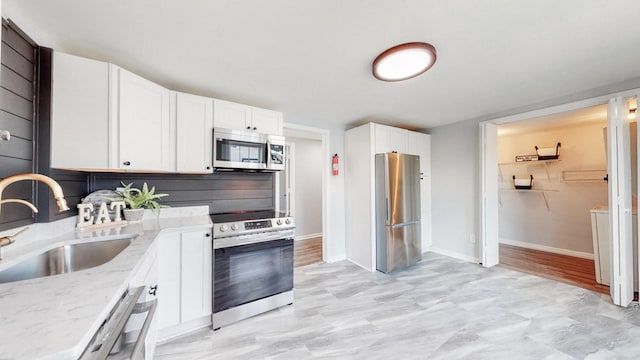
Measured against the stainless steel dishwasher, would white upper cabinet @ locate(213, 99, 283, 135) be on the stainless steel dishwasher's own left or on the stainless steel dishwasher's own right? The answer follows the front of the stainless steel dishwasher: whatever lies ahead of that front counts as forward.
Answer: on the stainless steel dishwasher's own left

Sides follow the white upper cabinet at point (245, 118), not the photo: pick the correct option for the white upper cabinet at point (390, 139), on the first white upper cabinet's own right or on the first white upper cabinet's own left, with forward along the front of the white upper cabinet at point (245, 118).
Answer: on the first white upper cabinet's own left

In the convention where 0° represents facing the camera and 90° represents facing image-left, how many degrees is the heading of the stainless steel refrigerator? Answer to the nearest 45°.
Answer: approximately 315°

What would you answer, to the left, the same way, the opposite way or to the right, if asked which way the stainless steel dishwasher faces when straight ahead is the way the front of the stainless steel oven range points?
to the left

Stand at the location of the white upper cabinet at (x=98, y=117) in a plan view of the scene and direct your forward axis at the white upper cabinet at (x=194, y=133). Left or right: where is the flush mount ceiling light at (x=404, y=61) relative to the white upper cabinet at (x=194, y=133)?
right

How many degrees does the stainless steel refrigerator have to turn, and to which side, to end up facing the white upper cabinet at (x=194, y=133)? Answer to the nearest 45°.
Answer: approximately 90° to its right

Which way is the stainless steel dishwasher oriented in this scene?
to the viewer's right

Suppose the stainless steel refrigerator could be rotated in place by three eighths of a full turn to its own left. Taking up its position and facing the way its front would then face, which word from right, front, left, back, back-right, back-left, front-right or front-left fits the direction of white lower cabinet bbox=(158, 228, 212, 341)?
back-left

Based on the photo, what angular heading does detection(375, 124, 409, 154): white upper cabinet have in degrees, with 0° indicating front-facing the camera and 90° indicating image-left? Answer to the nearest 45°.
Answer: approximately 315°

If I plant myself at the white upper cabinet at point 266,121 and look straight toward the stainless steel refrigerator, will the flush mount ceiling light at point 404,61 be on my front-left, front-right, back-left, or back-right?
front-right

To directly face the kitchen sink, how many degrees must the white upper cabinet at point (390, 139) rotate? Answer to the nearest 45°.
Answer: approximately 90° to its right

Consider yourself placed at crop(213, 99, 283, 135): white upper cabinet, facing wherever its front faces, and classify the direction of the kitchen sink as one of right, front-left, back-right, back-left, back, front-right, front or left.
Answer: right

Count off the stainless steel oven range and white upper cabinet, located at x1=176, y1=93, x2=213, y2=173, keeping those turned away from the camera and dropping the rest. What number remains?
0

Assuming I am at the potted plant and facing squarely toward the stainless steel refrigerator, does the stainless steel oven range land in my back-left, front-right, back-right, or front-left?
front-right

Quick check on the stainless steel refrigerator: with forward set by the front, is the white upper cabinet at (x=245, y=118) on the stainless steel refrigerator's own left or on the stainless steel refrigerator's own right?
on the stainless steel refrigerator's own right
